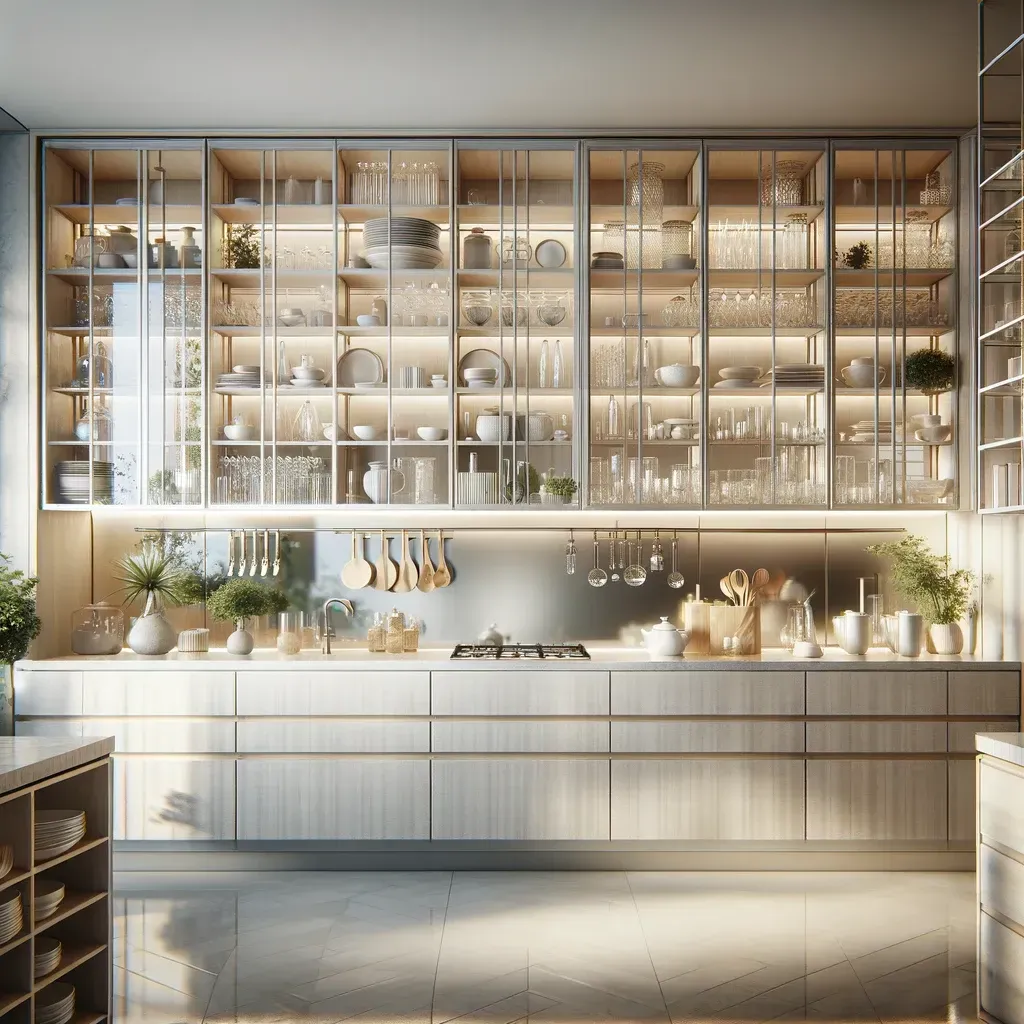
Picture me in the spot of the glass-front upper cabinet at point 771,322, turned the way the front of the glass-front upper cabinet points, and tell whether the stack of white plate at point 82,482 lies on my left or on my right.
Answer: on my right

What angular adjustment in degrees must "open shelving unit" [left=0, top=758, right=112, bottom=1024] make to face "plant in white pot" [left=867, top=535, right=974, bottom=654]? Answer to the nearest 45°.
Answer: approximately 45° to its left

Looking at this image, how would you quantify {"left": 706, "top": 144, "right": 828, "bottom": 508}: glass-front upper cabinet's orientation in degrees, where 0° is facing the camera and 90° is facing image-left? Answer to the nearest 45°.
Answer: approximately 0°

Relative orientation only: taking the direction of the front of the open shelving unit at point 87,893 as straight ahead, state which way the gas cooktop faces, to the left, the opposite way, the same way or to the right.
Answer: to the right

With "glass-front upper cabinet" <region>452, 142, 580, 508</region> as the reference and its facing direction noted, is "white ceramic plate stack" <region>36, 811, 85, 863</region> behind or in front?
in front

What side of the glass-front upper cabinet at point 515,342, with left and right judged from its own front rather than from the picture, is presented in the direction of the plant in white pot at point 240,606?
right

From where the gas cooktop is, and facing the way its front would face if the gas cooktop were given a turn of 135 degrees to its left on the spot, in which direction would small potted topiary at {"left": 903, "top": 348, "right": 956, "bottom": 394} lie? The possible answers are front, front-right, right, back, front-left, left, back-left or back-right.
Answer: front-right

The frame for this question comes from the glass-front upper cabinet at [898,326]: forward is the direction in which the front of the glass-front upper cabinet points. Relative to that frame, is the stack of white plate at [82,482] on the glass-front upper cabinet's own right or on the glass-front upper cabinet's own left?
on the glass-front upper cabinet's own right
